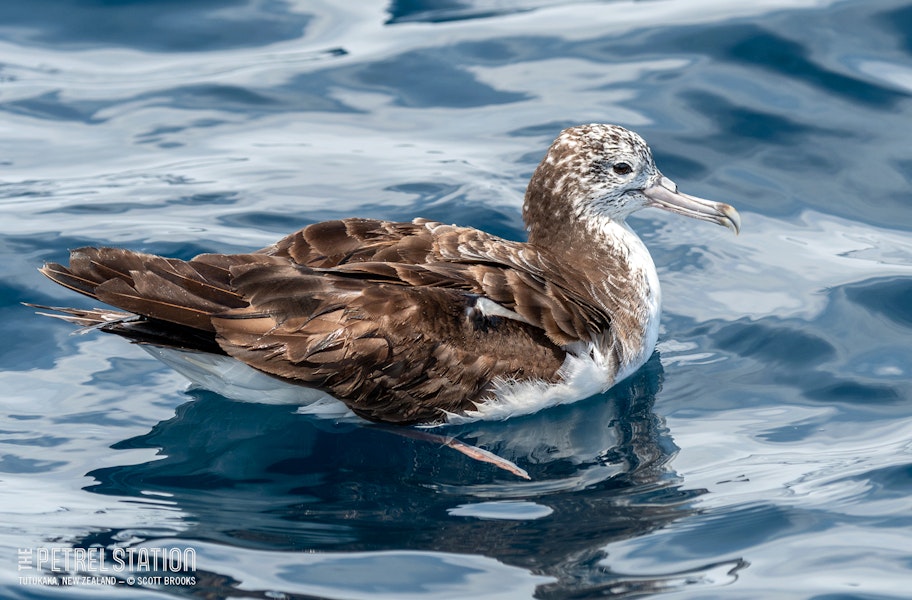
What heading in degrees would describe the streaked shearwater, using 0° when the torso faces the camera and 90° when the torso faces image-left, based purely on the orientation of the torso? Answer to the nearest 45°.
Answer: approximately 270°
